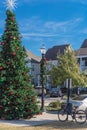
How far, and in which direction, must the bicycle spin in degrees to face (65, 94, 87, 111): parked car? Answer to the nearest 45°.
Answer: approximately 90° to its right

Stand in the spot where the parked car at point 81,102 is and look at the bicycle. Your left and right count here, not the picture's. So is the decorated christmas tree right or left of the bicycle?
right

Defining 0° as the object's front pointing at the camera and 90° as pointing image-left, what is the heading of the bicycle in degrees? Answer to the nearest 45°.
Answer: approximately 90°

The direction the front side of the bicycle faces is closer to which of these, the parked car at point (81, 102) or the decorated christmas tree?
the decorated christmas tree

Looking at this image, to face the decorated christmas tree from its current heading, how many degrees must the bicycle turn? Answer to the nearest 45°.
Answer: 0° — it already faces it
